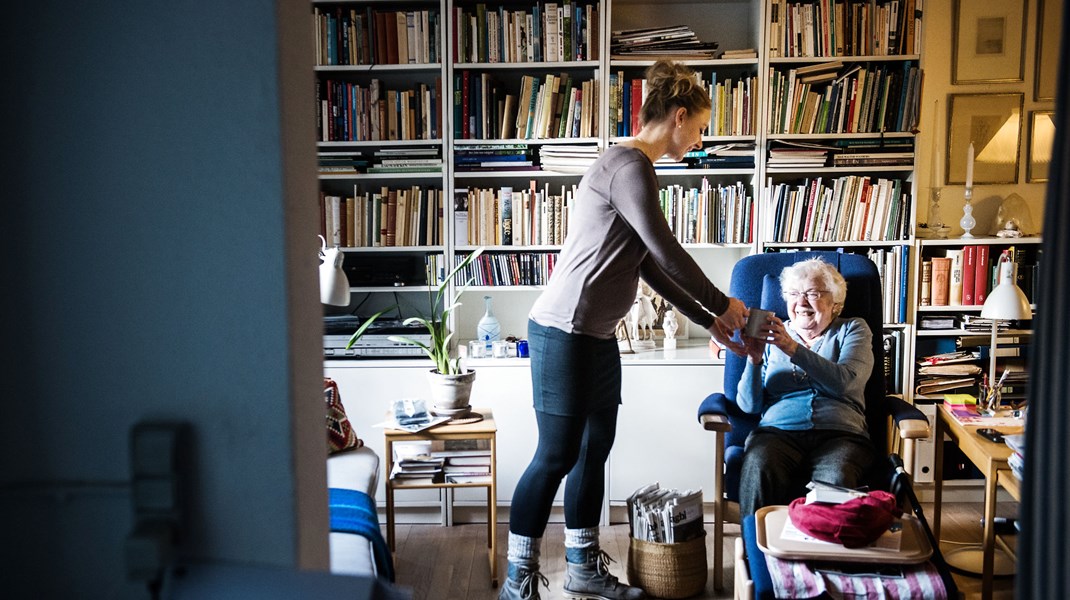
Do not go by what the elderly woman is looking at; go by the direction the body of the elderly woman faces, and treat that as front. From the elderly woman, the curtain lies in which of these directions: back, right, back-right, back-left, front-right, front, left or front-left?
front-left

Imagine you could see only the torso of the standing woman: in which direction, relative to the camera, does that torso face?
to the viewer's right

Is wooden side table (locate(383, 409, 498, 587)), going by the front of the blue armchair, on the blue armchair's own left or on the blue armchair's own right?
on the blue armchair's own right

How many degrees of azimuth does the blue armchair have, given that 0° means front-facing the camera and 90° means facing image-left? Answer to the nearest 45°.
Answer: approximately 0°

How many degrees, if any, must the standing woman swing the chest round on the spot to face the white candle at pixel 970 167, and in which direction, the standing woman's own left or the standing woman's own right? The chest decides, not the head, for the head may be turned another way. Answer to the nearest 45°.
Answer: approximately 45° to the standing woman's own left

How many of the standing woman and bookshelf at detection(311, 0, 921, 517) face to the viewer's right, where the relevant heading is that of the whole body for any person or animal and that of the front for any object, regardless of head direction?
1

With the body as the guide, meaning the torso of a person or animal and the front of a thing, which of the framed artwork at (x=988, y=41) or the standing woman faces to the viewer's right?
the standing woman

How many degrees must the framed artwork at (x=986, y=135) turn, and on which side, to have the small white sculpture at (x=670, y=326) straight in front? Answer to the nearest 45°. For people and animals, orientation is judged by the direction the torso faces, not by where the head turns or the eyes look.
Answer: approximately 45° to its right

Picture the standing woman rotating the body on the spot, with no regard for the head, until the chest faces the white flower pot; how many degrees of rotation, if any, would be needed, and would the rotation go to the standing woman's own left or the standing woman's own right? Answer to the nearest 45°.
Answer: approximately 135° to the standing woman's own left

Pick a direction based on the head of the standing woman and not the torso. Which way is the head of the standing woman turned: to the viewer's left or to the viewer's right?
to the viewer's right

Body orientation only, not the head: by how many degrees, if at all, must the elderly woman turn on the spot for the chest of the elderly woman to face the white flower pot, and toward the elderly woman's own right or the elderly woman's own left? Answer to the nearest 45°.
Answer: approximately 45° to the elderly woman's own right

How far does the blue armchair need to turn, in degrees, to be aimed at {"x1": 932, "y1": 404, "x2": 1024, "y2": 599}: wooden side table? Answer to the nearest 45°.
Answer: approximately 90° to its left

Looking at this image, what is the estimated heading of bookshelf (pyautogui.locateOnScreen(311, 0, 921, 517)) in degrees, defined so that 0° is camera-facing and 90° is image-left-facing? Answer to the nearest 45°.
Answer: approximately 0°
